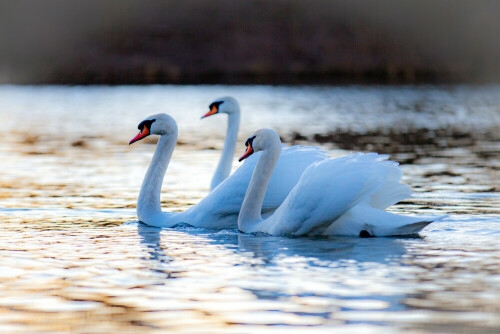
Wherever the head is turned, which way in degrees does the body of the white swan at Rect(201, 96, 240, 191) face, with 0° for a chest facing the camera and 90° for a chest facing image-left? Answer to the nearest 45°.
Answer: approximately 90°

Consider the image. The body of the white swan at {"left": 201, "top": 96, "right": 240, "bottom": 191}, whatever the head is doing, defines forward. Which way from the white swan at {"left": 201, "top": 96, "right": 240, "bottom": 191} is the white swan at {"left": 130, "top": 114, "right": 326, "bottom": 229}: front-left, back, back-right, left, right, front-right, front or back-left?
left

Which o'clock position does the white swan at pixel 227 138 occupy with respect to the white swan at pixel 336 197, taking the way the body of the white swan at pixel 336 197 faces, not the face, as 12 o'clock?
the white swan at pixel 227 138 is roughly at 2 o'clock from the white swan at pixel 336 197.

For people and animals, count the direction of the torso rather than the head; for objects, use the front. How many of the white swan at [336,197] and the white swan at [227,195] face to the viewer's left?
2

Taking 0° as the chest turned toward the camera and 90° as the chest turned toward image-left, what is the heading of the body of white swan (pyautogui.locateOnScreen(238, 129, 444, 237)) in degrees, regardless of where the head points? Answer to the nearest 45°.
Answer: approximately 90°

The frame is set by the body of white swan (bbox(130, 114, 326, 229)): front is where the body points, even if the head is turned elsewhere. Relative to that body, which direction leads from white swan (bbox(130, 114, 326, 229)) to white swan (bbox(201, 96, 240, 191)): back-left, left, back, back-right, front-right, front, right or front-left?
right

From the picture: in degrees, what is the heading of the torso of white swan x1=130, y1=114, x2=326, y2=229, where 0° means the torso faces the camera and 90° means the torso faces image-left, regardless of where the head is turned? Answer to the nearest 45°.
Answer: approximately 90°
